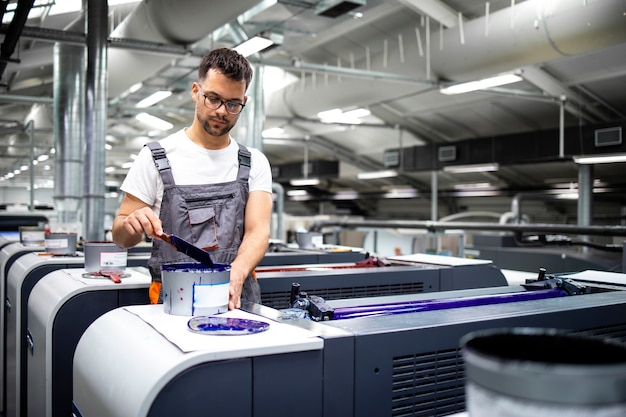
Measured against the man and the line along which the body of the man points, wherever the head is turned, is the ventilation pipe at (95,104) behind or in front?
behind

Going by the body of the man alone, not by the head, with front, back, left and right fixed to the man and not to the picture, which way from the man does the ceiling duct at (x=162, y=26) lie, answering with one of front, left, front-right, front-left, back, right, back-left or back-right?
back

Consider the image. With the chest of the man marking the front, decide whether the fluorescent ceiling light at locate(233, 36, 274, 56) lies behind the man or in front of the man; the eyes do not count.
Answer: behind

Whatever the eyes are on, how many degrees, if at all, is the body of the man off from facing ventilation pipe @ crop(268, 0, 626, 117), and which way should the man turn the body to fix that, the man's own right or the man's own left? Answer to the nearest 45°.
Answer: approximately 135° to the man's own left

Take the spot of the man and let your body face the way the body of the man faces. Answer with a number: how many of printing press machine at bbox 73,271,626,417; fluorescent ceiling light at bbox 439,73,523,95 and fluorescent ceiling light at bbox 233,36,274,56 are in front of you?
1

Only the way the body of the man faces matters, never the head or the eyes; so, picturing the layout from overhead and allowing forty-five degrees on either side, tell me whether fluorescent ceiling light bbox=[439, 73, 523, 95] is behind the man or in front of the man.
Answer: behind

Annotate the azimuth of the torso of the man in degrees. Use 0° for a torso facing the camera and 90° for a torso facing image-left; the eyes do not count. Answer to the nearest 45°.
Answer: approximately 0°

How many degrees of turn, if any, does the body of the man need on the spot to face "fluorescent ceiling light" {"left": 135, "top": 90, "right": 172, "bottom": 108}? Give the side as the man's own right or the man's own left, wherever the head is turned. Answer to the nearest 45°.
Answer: approximately 180°

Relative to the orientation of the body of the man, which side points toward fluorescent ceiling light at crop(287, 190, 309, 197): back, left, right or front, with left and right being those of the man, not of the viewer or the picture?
back

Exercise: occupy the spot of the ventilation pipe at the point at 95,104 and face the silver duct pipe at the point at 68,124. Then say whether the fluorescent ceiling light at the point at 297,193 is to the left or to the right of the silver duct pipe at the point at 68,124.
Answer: right

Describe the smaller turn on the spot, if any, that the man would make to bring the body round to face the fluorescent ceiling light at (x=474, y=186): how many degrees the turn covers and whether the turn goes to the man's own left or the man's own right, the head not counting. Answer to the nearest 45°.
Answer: approximately 135° to the man's own left

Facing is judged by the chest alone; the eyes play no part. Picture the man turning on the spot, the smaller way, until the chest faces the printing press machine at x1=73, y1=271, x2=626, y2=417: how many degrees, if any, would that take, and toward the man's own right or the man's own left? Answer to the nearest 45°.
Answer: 0° — they already face it

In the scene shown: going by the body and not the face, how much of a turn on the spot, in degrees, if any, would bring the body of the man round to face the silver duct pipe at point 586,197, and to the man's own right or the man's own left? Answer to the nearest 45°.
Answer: approximately 135° to the man's own left
